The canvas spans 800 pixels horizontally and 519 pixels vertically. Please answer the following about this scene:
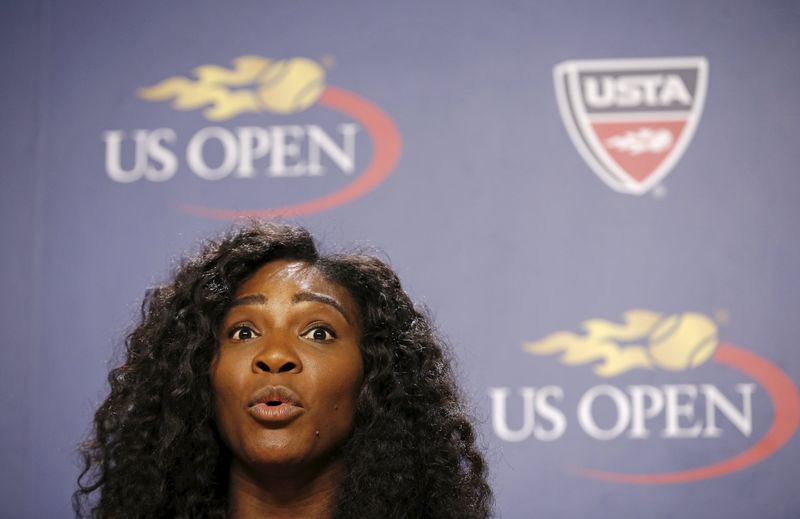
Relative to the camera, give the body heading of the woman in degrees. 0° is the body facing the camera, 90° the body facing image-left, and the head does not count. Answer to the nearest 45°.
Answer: approximately 0°
